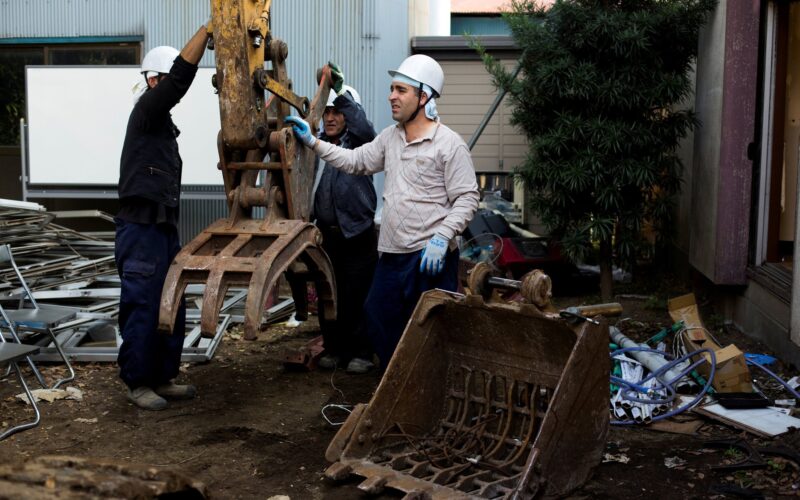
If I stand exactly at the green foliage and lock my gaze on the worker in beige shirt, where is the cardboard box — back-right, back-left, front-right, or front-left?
front-left

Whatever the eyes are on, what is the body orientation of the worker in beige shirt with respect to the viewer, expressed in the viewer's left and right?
facing the viewer and to the left of the viewer

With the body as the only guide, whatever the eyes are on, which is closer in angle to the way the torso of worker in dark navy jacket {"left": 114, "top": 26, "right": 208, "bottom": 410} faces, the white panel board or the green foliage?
the green foliage

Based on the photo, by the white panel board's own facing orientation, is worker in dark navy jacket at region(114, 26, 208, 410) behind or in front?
in front

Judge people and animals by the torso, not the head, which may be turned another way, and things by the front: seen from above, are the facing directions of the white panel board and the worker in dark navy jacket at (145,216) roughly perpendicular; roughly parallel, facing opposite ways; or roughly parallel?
roughly perpendicular

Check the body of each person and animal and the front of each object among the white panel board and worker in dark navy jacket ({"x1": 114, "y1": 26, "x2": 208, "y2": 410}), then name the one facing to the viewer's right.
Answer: the worker in dark navy jacket

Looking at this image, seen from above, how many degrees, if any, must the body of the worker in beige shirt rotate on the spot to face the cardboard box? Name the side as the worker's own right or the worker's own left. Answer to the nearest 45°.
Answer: approximately 135° to the worker's own left

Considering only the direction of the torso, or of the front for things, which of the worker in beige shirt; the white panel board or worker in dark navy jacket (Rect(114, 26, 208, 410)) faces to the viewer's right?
the worker in dark navy jacket

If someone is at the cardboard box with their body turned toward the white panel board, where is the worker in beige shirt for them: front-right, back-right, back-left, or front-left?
front-left

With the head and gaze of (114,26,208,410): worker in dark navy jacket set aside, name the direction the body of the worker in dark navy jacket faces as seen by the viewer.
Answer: to the viewer's right

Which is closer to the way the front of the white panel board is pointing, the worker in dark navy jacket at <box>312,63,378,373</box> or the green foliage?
the worker in dark navy jacket

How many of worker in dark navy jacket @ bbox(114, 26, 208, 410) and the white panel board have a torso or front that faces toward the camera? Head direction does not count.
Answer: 1

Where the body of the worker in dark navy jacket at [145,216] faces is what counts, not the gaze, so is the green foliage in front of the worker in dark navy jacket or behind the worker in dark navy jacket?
in front

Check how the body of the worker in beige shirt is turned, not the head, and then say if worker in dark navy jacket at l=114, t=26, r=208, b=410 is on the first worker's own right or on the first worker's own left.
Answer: on the first worker's own right

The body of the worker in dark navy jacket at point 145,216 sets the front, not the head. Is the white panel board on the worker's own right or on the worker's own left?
on the worker's own left

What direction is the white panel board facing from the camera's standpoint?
toward the camera
